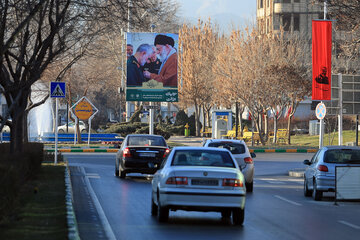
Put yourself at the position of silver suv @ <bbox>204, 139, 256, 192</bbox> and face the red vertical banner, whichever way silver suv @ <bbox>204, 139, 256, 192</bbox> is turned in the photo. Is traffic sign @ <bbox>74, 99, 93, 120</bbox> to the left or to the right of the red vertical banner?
left

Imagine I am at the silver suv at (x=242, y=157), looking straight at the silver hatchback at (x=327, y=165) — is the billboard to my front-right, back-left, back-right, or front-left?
back-left

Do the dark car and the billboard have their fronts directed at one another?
yes

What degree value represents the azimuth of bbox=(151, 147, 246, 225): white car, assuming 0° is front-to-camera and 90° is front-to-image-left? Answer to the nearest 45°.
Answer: approximately 180°

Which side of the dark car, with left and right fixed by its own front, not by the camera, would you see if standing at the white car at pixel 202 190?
back

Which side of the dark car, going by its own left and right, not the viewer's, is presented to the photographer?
back

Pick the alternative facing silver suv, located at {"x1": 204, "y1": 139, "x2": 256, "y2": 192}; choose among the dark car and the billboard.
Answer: the billboard

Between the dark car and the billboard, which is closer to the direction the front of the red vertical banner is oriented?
the dark car

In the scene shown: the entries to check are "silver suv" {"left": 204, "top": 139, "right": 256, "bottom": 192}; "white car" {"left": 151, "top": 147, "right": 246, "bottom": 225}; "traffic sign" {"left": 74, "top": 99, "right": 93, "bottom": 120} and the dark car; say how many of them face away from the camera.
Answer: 3

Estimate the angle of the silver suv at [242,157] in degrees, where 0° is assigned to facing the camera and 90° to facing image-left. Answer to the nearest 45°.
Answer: approximately 180°

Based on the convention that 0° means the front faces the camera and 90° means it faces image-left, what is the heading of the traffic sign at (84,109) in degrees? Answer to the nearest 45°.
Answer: approximately 0°

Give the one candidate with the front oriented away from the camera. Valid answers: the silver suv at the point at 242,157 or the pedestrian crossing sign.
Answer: the silver suv

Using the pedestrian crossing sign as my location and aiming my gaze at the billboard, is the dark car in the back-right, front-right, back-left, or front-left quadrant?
back-right

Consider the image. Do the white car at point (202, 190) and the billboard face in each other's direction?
yes

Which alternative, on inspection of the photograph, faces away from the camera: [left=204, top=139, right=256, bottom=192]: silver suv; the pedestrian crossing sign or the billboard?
the silver suv
